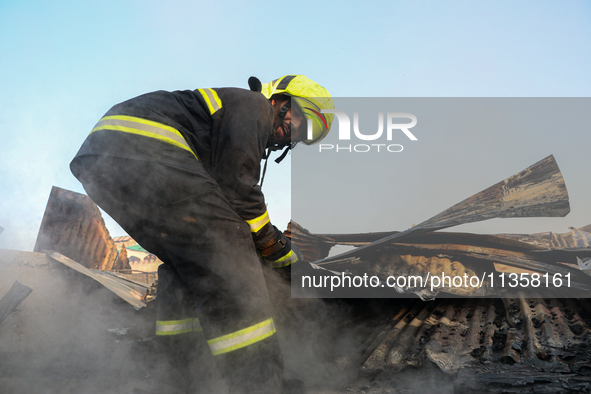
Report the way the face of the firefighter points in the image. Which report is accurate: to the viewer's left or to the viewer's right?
to the viewer's right

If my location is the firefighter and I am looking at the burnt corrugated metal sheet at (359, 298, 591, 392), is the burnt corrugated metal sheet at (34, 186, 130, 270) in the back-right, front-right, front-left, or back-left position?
back-left

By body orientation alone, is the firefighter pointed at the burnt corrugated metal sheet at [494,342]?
yes

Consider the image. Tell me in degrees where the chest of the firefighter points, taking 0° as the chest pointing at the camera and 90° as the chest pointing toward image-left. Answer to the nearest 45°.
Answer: approximately 270°

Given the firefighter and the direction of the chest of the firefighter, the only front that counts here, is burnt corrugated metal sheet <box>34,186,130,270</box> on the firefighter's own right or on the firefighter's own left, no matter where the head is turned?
on the firefighter's own left
